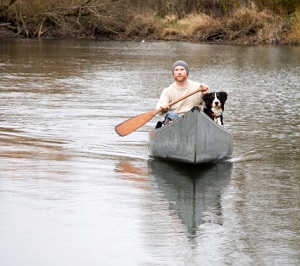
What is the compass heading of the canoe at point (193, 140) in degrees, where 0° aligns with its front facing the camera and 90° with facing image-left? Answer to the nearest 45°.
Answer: approximately 0°
